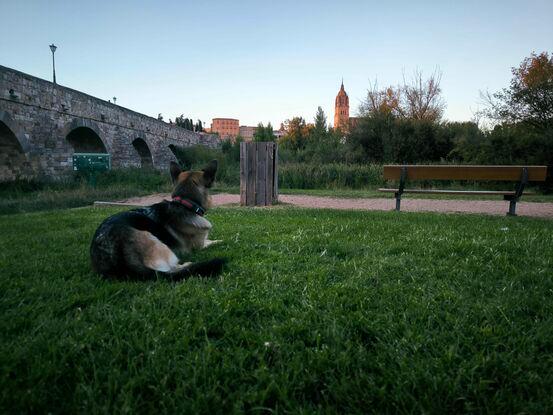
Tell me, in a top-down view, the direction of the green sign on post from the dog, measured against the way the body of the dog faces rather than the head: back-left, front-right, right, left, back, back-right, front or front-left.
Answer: front-left

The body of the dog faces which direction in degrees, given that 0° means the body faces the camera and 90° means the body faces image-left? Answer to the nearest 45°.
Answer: approximately 225°

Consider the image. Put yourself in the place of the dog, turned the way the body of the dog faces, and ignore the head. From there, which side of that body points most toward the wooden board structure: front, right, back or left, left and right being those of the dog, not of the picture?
front

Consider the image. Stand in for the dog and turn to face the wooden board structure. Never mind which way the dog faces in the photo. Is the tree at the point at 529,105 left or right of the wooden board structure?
right

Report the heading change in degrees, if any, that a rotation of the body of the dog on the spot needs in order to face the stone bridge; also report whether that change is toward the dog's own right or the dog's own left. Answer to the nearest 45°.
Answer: approximately 45° to the dog's own left
